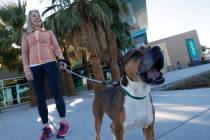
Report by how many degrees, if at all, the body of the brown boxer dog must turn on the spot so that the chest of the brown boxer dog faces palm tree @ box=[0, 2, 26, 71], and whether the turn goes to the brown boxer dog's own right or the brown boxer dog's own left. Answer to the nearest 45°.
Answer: approximately 180°

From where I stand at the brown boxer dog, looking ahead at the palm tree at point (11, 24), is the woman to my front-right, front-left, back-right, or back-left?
front-left

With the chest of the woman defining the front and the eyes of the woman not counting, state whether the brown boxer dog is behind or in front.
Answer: in front

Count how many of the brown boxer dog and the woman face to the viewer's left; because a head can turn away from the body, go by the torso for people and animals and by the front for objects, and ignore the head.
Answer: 0

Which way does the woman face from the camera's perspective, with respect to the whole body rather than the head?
toward the camera

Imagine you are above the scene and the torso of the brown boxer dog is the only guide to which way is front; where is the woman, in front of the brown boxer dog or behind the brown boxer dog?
behind

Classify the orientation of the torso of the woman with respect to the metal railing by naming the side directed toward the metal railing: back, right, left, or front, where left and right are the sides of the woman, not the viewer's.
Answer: back

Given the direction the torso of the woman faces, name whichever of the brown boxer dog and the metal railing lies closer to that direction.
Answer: the brown boxer dog

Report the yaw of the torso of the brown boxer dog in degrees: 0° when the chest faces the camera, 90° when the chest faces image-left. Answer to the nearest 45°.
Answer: approximately 315°

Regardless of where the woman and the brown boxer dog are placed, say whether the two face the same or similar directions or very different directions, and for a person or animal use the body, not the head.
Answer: same or similar directions

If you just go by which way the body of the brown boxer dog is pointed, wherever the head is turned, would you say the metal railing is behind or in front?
behind

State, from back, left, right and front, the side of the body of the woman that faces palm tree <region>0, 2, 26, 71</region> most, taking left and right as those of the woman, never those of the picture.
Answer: back

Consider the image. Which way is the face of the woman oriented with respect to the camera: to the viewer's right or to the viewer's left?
to the viewer's right

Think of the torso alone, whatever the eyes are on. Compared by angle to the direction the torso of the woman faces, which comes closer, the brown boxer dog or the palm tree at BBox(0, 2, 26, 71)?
the brown boxer dog

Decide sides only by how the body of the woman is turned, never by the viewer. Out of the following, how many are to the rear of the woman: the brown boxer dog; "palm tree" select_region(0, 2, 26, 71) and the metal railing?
2
